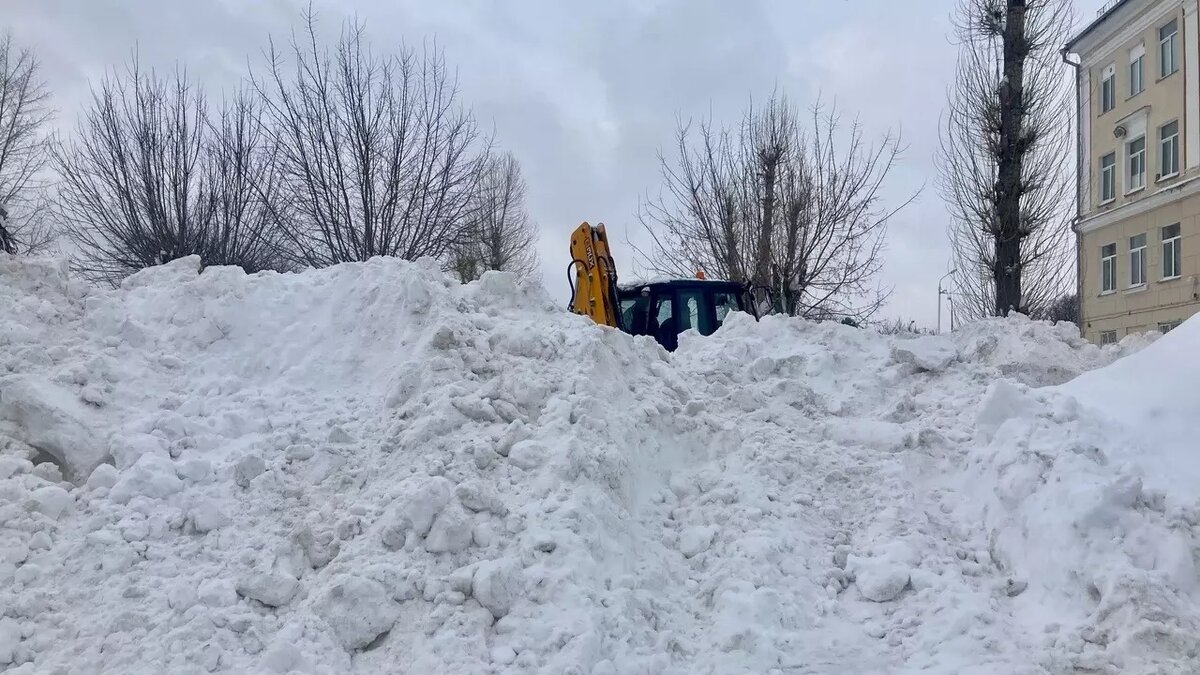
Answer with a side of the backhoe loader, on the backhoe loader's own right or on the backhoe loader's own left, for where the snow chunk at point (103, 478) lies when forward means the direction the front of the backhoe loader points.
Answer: on the backhoe loader's own right

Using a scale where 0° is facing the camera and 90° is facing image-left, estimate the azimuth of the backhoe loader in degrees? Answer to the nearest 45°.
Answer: approximately 270°

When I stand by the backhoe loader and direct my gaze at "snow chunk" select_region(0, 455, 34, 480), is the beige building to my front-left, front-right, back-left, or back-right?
back-left

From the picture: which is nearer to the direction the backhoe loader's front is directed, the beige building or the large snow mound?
the beige building

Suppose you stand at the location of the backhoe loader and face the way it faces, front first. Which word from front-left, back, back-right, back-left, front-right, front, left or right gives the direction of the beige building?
front-left

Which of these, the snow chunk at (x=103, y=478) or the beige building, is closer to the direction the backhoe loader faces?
the beige building

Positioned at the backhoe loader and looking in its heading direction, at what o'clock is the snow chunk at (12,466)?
The snow chunk is roughly at 4 o'clock from the backhoe loader.
